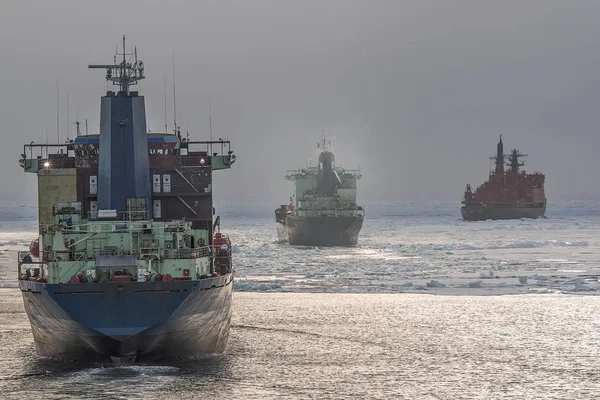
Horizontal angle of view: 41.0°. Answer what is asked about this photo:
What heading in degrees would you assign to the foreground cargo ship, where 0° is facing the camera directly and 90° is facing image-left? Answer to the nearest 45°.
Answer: approximately 180°
